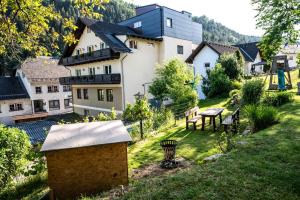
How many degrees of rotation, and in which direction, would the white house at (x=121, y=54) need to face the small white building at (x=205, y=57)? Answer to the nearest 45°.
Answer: approximately 135° to its left

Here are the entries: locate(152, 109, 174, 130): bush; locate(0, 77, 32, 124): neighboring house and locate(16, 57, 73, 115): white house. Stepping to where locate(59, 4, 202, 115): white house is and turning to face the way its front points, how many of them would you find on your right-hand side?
2

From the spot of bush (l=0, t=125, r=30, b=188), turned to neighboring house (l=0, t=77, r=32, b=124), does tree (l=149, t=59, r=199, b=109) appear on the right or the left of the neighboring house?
right

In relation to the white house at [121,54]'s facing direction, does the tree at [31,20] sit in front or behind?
in front

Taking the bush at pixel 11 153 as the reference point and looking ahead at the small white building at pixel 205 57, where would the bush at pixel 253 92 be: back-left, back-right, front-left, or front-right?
front-right

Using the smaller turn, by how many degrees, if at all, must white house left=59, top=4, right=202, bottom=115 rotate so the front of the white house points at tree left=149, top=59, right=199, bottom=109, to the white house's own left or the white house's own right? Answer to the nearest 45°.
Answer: approximately 90° to the white house's own left

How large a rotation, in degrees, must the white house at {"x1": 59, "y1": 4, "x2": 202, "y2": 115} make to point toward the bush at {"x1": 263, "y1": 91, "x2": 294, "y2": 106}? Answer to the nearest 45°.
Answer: approximately 90° to its left

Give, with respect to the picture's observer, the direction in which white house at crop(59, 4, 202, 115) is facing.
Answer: facing the viewer and to the left of the viewer

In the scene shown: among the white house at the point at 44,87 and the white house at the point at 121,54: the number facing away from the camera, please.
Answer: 0

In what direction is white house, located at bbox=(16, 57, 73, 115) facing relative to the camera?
toward the camera

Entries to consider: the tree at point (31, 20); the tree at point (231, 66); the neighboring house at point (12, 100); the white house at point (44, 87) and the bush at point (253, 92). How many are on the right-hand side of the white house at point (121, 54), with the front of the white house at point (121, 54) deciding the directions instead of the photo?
2

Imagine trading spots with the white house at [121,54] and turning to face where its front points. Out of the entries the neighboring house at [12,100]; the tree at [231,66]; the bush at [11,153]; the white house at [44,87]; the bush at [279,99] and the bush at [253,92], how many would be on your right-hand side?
2
